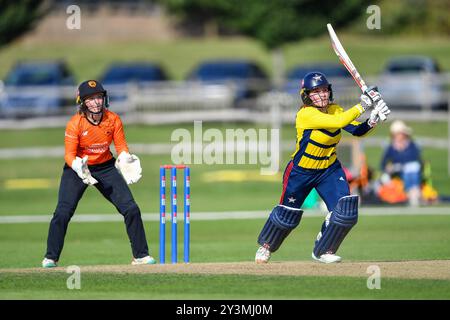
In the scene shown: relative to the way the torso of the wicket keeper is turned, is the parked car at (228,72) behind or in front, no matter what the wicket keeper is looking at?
behind

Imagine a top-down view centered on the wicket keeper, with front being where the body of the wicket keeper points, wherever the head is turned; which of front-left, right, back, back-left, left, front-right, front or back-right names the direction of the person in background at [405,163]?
back-left

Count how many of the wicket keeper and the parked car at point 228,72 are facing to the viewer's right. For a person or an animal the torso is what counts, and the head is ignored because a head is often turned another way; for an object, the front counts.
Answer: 0

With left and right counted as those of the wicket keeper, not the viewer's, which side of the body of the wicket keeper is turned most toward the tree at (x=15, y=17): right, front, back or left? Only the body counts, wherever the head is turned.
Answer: back

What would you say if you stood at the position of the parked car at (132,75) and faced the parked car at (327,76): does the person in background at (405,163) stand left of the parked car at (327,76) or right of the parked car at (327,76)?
right

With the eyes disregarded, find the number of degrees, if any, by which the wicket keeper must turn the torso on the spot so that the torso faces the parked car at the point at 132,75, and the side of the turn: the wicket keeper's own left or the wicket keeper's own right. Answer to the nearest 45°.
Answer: approximately 180°

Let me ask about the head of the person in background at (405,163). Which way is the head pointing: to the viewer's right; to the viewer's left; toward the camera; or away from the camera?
toward the camera

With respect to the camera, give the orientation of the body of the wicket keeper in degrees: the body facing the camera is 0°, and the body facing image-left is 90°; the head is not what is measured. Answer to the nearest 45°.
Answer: approximately 0°
